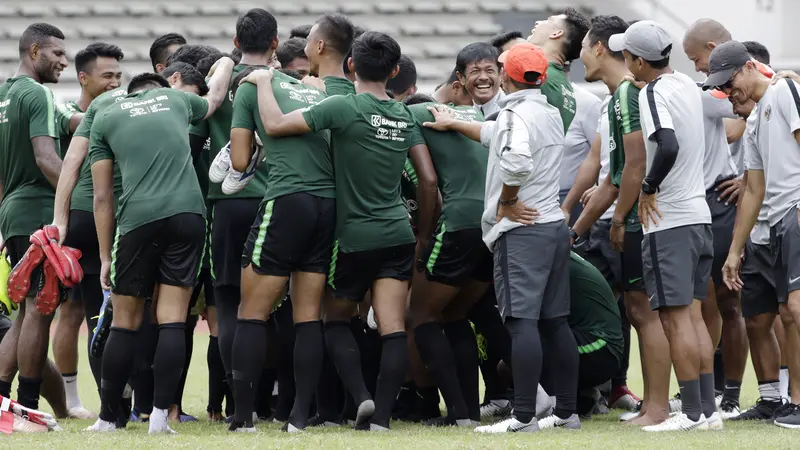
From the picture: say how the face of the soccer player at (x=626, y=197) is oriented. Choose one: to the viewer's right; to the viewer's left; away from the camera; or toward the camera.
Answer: to the viewer's left

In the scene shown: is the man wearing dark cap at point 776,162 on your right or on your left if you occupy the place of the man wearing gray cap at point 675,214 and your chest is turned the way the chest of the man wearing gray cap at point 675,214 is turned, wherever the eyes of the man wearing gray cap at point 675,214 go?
on your right

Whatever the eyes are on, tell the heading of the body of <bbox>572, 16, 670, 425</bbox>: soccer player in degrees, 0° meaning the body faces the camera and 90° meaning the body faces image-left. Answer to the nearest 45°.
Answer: approximately 90°

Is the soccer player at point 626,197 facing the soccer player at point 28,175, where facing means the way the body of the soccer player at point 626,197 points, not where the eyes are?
yes

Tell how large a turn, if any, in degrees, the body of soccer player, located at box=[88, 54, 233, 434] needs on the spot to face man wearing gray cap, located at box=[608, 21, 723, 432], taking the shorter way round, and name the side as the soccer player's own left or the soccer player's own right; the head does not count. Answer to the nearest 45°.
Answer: approximately 90° to the soccer player's own right

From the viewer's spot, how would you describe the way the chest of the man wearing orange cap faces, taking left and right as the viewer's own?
facing away from the viewer and to the left of the viewer

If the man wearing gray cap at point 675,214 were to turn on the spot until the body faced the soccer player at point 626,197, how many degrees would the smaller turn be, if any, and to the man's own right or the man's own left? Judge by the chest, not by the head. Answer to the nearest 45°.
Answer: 0° — they already face them

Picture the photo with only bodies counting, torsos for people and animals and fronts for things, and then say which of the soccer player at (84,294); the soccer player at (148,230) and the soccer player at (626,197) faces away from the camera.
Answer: the soccer player at (148,230)

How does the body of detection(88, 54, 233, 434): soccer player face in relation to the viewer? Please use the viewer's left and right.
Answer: facing away from the viewer

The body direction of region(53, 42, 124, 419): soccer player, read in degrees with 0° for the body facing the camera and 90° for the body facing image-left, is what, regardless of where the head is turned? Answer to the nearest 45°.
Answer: approximately 270°
